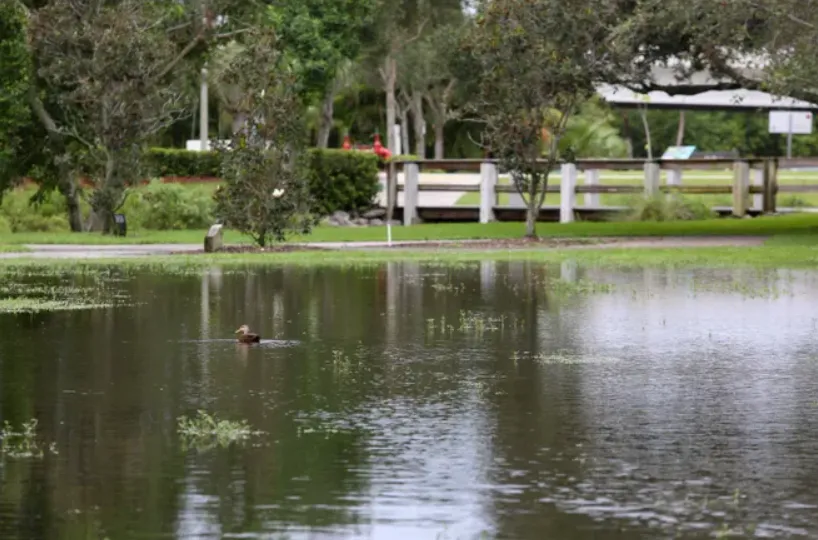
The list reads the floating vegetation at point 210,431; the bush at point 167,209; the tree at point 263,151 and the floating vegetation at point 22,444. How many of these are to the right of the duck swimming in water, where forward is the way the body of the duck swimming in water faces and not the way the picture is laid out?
2

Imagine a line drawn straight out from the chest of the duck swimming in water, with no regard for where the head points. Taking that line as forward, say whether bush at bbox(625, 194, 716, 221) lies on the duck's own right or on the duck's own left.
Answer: on the duck's own right

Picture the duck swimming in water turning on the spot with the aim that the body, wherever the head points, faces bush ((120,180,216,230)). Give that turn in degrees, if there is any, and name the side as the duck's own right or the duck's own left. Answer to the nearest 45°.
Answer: approximately 90° to the duck's own right

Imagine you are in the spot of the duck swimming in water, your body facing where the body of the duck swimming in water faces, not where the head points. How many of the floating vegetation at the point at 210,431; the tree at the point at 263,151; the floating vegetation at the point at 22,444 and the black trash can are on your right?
2

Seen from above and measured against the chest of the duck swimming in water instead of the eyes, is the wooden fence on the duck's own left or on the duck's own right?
on the duck's own right

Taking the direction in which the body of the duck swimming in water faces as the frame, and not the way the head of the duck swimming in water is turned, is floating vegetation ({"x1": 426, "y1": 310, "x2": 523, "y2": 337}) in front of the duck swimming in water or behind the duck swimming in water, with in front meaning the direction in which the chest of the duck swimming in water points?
behind

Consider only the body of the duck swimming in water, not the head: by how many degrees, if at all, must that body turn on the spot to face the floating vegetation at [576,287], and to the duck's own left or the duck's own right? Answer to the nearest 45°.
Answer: approximately 135° to the duck's own right

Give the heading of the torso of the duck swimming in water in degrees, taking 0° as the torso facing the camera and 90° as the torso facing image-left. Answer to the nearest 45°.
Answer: approximately 90°

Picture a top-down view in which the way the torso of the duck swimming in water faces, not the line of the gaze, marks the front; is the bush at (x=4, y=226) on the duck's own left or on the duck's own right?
on the duck's own right

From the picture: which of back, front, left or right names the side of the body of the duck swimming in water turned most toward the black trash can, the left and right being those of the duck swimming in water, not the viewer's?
right
